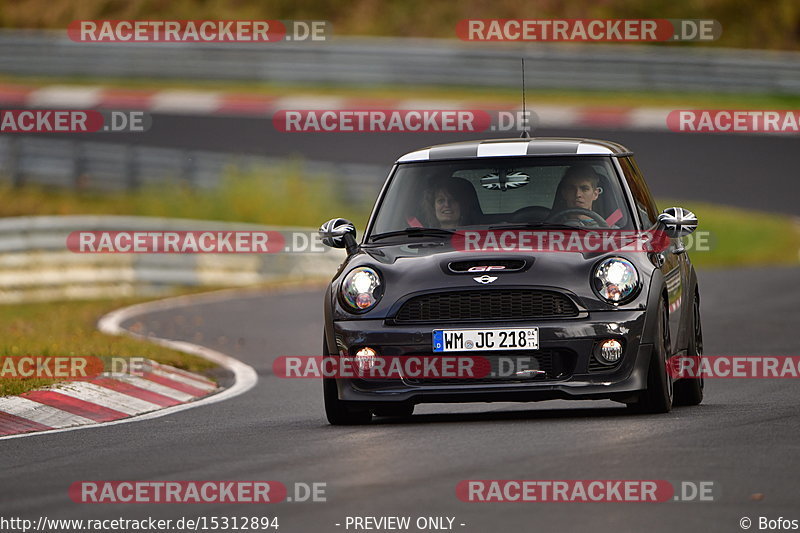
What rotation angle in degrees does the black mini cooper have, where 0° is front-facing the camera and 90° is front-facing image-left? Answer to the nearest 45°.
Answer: approximately 0°

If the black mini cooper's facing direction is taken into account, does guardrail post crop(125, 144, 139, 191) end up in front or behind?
behind

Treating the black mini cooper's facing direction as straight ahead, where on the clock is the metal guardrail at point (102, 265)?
The metal guardrail is roughly at 5 o'clock from the black mini cooper.

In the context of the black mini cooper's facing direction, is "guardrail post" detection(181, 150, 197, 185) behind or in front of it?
behind

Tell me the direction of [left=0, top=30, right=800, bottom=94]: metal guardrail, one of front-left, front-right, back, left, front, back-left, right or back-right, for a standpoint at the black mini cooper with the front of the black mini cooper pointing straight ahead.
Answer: back

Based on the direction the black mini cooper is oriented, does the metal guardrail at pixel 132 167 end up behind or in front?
behind
